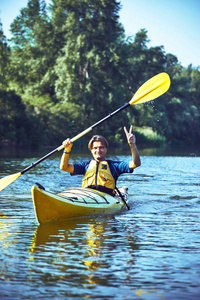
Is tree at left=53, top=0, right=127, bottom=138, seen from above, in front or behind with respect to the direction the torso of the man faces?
behind

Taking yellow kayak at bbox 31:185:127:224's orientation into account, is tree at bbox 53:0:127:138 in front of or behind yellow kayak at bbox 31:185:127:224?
behind

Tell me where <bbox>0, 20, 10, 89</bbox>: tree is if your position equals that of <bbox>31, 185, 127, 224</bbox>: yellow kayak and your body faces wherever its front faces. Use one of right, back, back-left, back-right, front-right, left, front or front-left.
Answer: back-right

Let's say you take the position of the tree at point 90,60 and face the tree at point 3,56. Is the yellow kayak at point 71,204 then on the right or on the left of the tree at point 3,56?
left

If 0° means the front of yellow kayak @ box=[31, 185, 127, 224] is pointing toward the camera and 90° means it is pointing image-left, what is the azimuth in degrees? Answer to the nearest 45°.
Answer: approximately 45°

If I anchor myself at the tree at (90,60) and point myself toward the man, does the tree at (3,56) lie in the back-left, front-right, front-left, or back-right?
front-right

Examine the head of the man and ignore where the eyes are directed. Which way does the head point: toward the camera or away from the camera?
toward the camera

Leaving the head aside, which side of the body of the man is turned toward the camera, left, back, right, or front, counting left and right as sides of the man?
front
